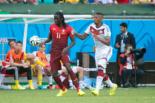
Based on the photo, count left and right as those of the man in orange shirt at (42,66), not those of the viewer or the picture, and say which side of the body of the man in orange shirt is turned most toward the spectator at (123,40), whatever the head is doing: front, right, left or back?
left

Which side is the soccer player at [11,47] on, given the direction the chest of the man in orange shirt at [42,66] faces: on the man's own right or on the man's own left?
on the man's own right

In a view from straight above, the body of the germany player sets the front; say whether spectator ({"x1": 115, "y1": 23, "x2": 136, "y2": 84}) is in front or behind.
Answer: behind

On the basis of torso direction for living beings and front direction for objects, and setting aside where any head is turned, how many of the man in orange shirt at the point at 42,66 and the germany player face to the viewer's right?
0

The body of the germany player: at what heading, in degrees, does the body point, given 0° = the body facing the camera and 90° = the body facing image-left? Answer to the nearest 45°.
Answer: approximately 45°

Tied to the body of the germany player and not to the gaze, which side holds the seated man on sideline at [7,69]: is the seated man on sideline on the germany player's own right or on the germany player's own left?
on the germany player's own right

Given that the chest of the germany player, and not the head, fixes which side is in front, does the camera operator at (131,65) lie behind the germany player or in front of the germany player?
behind

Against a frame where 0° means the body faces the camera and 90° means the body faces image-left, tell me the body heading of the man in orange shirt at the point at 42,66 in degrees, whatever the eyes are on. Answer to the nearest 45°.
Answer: approximately 0°

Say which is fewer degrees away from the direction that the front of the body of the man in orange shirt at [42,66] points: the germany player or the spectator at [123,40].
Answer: the germany player

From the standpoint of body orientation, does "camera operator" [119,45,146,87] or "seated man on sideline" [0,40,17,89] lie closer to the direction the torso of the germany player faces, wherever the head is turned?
the seated man on sideline

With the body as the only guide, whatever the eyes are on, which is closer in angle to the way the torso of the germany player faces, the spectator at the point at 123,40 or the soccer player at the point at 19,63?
the soccer player
